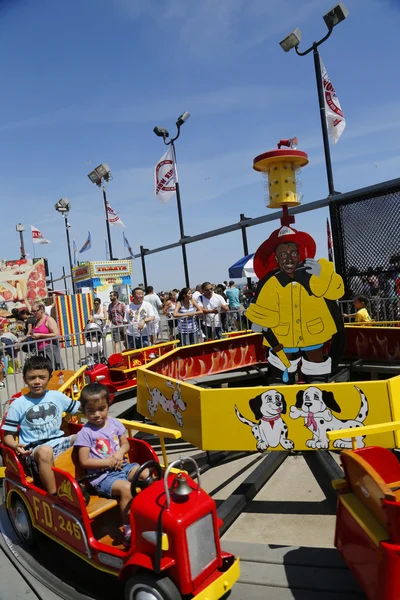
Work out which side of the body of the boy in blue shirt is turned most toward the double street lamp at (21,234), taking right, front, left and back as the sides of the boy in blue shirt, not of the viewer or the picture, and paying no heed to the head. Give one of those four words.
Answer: back

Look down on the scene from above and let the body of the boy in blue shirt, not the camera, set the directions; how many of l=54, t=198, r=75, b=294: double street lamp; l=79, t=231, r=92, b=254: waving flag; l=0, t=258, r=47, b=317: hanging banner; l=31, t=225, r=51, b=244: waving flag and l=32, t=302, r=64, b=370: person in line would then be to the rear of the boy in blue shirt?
5

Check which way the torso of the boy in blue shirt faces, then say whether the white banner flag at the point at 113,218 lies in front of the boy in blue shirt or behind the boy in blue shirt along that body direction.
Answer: behind

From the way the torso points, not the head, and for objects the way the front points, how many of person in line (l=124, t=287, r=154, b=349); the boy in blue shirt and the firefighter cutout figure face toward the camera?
3

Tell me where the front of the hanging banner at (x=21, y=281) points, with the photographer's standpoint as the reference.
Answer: facing the viewer

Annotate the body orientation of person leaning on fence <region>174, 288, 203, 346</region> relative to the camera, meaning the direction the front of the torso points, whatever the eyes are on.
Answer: toward the camera

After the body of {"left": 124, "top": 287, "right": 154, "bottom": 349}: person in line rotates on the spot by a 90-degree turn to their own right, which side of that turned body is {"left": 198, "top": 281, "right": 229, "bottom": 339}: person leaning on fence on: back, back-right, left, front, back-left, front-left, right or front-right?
back

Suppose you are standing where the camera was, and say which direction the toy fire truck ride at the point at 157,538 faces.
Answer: facing the viewer and to the right of the viewer

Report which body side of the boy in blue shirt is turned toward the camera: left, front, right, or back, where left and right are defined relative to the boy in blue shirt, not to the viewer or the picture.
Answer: front

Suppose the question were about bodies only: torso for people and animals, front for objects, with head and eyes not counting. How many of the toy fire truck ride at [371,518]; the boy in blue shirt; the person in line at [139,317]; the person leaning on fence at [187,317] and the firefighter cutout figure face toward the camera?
4

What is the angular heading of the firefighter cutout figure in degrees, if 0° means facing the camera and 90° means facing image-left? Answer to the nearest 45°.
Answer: approximately 0°
